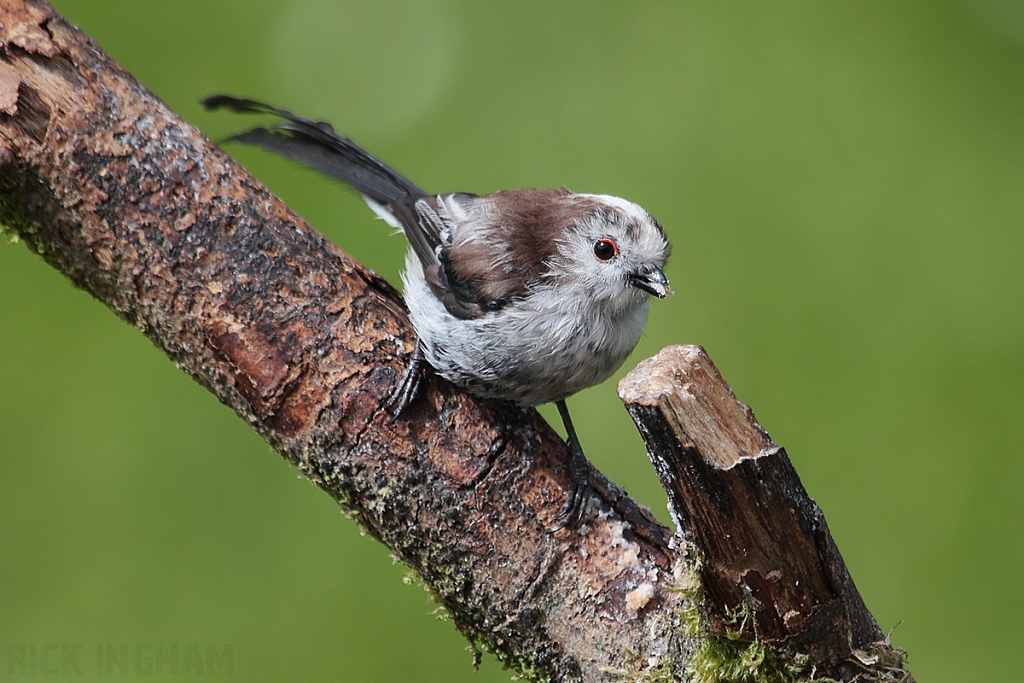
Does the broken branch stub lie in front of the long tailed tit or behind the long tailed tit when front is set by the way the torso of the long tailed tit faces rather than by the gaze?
in front

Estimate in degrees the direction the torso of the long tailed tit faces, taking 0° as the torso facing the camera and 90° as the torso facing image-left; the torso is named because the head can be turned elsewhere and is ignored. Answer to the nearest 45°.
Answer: approximately 315°
